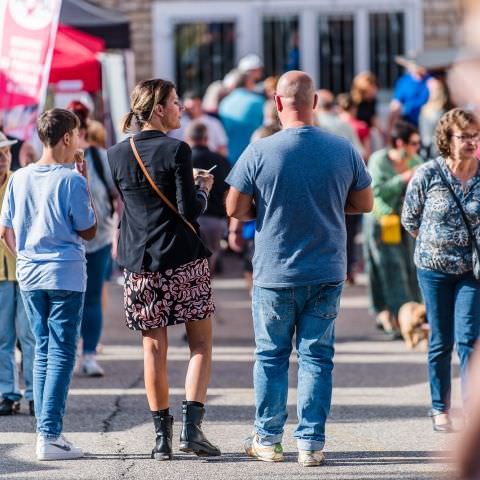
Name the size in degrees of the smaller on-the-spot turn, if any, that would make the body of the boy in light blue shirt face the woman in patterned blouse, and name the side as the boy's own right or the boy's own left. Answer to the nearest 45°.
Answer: approximately 45° to the boy's own right

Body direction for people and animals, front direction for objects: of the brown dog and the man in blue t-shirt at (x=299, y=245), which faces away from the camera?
the man in blue t-shirt

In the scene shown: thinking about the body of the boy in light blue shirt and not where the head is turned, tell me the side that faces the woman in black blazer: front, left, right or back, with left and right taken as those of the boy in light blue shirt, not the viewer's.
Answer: right

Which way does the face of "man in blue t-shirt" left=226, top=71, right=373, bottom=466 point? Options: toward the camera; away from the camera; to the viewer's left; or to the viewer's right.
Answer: away from the camera

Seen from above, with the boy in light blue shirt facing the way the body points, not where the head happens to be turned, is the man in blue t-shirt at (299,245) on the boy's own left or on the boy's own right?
on the boy's own right

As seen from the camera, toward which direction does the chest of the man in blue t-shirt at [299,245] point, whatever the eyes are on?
away from the camera

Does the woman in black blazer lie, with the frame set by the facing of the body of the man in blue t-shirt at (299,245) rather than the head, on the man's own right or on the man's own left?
on the man's own left

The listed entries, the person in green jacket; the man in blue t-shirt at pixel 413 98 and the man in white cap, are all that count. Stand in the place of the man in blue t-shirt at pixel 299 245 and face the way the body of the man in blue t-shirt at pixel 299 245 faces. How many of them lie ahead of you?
3

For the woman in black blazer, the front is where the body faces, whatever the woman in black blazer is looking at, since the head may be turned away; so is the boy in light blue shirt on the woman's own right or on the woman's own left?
on the woman's own left

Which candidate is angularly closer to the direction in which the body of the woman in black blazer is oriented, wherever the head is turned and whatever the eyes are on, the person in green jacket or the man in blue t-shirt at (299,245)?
the person in green jacket

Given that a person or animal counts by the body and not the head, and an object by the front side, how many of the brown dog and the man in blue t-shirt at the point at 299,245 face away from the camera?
1
